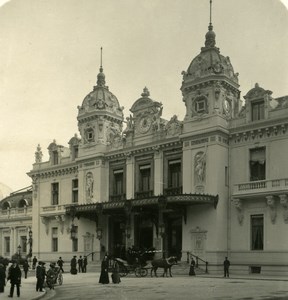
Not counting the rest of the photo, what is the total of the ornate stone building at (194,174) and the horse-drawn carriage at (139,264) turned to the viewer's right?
1

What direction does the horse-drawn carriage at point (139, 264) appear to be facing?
to the viewer's right

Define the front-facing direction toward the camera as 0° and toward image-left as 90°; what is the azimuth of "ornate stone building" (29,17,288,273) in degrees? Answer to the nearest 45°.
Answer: approximately 45°

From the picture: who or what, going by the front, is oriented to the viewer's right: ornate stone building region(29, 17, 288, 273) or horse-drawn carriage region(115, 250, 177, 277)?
the horse-drawn carriage

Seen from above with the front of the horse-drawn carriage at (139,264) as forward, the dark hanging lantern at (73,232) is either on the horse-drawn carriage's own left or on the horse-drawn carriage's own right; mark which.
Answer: on the horse-drawn carriage's own left
